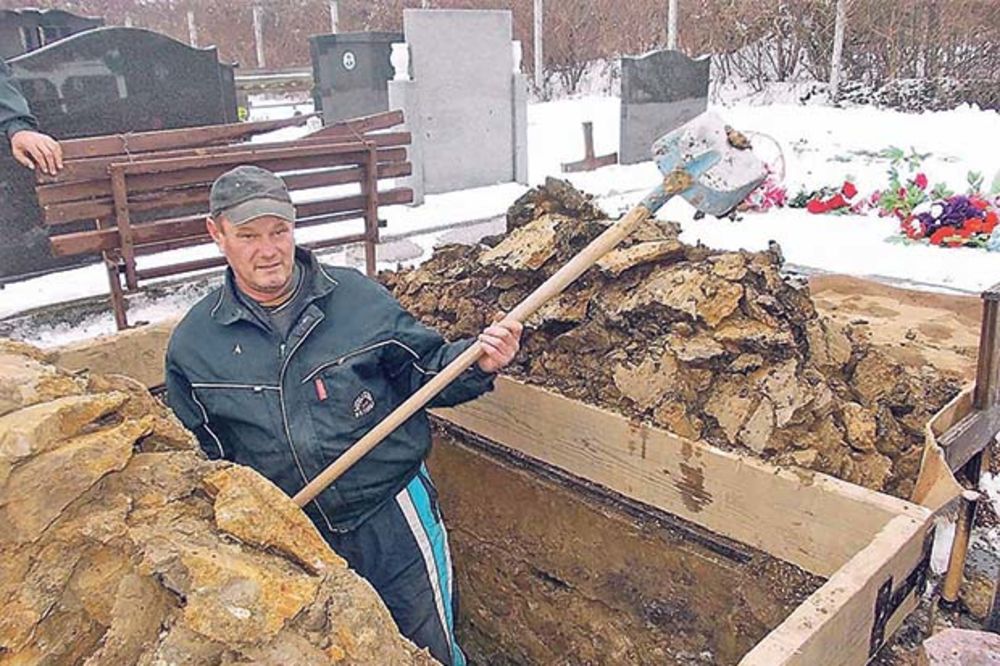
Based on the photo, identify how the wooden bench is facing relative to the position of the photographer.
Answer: facing away from the viewer and to the left of the viewer

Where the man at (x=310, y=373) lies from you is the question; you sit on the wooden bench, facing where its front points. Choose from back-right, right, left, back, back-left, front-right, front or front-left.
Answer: back-left

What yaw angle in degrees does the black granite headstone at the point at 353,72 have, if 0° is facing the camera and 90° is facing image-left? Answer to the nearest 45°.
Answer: approximately 315°

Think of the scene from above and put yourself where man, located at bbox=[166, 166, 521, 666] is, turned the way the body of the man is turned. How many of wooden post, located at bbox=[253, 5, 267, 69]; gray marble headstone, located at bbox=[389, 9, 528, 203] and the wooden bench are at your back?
3

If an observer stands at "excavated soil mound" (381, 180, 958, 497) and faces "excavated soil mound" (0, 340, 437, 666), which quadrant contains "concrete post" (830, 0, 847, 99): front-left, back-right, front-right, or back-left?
back-right

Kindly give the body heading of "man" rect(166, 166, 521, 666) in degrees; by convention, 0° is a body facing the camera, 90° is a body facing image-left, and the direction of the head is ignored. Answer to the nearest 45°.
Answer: approximately 0°

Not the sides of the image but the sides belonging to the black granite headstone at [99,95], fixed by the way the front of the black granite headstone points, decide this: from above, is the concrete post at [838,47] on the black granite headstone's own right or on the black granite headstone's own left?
on the black granite headstone's own left

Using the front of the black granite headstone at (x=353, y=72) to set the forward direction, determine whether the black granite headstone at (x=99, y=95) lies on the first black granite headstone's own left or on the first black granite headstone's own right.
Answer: on the first black granite headstone's own right
